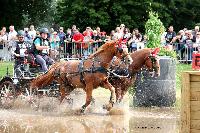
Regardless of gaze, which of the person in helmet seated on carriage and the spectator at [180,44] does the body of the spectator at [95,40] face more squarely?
the person in helmet seated on carriage

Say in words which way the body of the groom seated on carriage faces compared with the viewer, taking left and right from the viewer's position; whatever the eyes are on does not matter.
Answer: facing the viewer and to the right of the viewer

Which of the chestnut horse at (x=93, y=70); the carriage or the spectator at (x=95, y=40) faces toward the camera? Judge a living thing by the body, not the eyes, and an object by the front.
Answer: the spectator

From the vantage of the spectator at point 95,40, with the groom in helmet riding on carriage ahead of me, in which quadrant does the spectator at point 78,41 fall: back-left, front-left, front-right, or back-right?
front-right

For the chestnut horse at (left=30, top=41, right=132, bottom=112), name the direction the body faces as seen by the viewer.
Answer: to the viewer's right

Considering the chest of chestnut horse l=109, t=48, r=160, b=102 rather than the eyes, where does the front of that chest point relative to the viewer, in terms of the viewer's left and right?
facing to the right of the viewer

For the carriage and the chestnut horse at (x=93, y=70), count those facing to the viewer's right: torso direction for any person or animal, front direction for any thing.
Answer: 2

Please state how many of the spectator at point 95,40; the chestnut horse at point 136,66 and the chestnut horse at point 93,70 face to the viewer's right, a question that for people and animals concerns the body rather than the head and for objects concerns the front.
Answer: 2

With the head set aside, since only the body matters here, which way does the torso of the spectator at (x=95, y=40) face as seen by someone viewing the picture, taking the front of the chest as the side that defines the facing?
toward the camera

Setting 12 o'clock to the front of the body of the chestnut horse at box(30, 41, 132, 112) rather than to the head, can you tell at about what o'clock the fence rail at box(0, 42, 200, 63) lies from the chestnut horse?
The fence rail is roughly at 9 o'clock from the chestnut horse.

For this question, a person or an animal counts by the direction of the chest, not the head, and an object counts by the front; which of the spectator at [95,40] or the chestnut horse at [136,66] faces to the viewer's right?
the chestnut horse

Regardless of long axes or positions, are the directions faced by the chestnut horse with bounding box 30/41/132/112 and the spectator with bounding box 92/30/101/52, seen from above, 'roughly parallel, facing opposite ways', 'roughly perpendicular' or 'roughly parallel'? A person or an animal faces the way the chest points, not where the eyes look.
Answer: roughly perpendicular

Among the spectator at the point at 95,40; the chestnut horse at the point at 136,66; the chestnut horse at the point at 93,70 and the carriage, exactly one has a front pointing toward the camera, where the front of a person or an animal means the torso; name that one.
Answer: the spectator

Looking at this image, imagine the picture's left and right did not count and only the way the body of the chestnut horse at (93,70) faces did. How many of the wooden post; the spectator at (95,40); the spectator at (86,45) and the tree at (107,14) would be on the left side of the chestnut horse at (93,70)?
3

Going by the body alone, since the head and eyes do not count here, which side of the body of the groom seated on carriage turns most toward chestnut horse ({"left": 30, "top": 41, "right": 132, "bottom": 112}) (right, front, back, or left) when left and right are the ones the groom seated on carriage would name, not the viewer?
front

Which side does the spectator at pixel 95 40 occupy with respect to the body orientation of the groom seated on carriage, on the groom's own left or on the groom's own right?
on the groom's own left

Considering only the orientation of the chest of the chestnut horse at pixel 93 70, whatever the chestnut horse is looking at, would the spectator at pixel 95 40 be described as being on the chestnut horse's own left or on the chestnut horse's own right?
on the chestnut horse's own left

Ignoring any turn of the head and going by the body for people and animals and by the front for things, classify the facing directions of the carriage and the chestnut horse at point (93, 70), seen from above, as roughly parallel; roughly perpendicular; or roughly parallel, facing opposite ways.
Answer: roughly parallel
